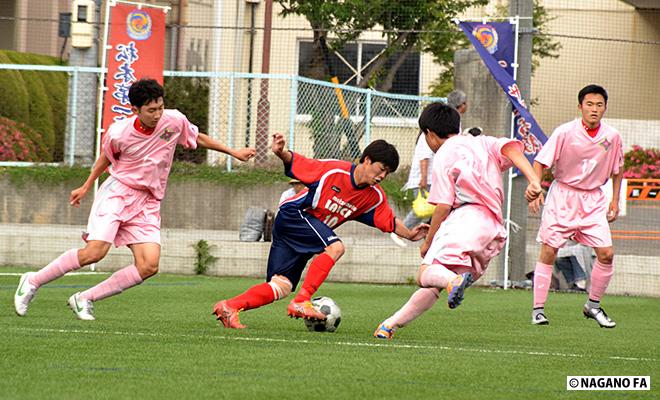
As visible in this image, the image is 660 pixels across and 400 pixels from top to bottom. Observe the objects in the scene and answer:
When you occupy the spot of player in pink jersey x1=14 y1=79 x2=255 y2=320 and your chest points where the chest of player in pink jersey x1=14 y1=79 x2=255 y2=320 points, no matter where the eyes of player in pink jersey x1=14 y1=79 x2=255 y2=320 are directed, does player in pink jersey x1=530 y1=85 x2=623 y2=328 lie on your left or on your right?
on your left

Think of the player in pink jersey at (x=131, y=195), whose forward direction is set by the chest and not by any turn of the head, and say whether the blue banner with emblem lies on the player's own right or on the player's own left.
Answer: on the player's own left

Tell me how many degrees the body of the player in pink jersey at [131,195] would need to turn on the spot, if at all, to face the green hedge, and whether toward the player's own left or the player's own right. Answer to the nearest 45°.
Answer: approximately 135° to the player's own left

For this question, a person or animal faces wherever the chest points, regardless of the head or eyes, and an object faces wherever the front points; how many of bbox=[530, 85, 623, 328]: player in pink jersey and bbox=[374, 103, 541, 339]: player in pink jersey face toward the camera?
1

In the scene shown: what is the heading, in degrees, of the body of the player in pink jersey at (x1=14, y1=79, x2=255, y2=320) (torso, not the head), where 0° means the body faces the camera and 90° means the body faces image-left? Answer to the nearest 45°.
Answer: approximately 315°

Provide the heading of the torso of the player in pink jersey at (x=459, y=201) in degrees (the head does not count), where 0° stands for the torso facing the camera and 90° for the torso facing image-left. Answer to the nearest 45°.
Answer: approximately 135°

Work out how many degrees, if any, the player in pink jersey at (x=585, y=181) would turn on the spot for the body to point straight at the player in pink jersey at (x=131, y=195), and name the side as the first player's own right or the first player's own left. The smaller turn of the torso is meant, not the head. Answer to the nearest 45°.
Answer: approximately 45° to the first player's own right

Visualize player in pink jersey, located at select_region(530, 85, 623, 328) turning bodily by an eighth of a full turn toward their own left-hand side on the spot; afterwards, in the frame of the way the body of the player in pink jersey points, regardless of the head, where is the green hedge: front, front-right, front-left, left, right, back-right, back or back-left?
back

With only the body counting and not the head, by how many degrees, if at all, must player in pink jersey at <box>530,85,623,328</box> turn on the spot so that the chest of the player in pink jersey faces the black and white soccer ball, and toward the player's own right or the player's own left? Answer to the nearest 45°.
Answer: approximately 45° to the player's own right

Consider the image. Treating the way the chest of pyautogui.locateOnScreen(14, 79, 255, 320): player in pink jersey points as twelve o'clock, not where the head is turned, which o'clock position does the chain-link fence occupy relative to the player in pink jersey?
The chain-link fence is roughly at 8 o'clock from the player in pink jersey.

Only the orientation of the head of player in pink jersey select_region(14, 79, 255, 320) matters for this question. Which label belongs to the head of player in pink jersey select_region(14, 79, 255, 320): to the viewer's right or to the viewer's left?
to the viewer's right
